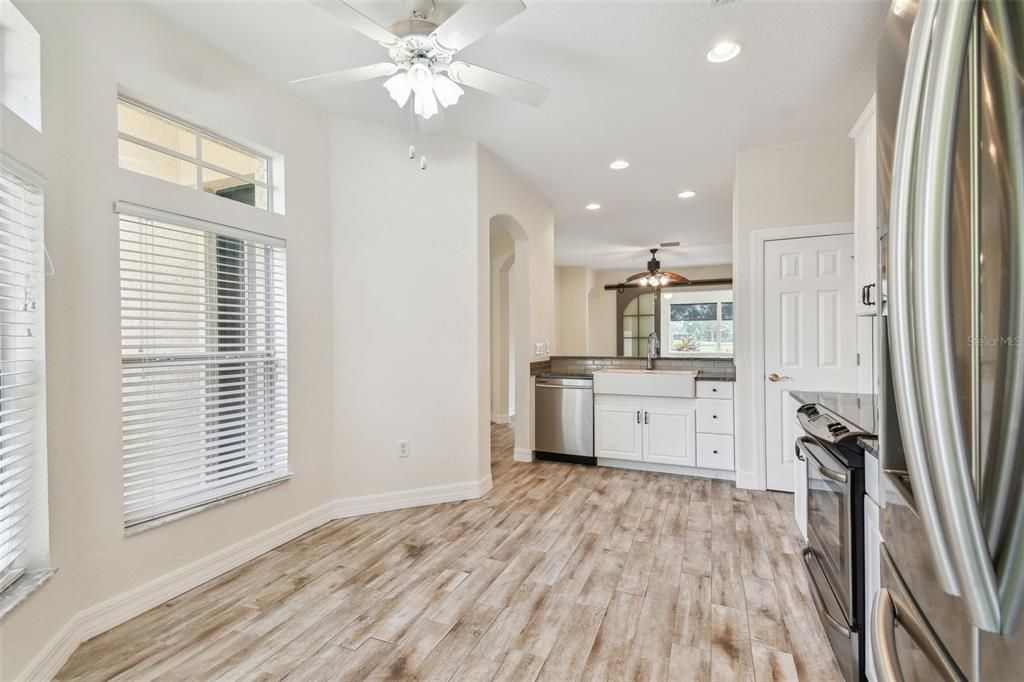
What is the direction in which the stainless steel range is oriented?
to the viewer's left

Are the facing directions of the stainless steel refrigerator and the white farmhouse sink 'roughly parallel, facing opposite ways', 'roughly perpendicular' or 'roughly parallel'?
roughly perpendicular

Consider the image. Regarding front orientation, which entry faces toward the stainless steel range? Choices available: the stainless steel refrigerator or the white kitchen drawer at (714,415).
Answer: the white kitchen drawer

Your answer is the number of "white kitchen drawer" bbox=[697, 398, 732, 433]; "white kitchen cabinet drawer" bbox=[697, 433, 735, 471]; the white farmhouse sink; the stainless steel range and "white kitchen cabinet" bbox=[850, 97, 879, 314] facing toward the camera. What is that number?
3

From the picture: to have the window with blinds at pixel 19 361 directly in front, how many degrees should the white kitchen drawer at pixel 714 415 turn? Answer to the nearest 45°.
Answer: approximately 45° to its right

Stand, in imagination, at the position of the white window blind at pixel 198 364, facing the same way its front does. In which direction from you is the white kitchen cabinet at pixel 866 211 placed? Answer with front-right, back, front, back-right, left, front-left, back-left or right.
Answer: front

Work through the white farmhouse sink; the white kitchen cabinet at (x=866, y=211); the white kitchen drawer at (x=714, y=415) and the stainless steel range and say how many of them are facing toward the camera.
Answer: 2

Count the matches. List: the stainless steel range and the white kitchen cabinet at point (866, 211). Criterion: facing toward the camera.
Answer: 0

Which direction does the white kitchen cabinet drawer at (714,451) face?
toward the camera

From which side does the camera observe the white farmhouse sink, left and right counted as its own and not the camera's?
front

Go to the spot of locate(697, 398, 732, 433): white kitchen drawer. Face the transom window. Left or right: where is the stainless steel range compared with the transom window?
left

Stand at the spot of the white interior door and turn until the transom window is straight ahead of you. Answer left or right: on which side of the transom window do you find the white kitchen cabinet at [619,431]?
right

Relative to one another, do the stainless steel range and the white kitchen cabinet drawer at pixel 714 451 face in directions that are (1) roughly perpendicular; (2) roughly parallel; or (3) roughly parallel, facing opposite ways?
roughly perpendicular

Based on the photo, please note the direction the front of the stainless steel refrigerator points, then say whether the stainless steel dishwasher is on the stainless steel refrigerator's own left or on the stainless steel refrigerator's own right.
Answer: on the stainless steel refrigerator's own right

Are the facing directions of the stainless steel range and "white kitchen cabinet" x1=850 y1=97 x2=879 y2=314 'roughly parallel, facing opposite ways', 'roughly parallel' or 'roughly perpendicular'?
roughly parallel

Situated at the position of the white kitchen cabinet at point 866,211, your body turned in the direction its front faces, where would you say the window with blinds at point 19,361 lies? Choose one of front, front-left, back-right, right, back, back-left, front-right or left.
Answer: front-left

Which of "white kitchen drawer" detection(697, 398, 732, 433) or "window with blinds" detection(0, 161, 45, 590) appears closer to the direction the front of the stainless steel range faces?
the window with blinds

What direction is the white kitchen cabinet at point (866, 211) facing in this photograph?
to the viewer's left

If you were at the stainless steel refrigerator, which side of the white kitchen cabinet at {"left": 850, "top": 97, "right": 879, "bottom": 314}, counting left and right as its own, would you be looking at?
left

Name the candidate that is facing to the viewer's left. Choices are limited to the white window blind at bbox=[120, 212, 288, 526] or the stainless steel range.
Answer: the stainless steel range

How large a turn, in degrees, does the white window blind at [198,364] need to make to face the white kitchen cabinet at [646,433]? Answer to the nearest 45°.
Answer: approximately 45° to its left

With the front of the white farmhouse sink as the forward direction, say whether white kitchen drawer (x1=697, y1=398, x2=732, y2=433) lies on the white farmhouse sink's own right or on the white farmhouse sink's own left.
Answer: on the white farmhouse sink's own left

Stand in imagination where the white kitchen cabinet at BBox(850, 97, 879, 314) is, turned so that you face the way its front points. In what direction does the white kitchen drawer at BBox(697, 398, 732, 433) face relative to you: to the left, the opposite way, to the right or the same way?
to the left

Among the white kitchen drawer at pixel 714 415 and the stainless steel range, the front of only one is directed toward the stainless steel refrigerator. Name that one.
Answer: the white kitchen drawer
